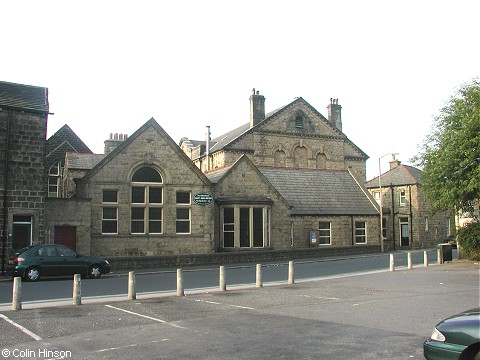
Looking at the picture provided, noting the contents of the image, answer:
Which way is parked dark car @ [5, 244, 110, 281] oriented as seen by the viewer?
to the viewer's right

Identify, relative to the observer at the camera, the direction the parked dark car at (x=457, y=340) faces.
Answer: facing to the left of the viewer

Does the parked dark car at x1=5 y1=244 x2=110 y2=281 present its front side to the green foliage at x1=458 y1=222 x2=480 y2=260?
yes

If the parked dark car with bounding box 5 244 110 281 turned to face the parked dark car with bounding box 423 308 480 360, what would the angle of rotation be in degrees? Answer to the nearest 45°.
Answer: approximately 90° to its right

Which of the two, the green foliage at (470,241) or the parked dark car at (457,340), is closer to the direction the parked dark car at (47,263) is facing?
the green foliage

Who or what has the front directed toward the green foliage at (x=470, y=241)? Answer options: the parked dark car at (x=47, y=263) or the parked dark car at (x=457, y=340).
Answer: the parked dark car at (x=47, y=263)

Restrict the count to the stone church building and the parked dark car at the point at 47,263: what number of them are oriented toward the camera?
1

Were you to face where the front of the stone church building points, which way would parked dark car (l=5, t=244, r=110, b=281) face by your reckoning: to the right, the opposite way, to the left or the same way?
to the left
